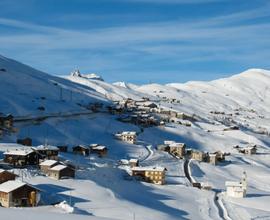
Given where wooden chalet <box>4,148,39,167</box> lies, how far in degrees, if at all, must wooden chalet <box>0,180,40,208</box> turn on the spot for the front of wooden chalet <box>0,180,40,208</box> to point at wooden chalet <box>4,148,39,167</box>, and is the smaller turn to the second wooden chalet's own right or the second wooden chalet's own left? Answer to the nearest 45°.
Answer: approximately 135° to the second wooden chalet's own left

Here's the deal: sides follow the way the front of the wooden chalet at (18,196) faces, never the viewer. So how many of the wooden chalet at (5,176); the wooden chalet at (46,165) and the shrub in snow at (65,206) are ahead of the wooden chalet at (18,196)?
1

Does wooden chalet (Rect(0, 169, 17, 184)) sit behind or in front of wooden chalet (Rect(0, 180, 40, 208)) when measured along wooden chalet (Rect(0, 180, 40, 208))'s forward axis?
behind

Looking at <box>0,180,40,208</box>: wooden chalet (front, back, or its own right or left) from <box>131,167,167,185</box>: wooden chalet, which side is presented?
left

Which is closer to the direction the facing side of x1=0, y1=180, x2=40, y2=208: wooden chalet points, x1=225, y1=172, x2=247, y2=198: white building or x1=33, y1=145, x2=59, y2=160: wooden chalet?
the white building

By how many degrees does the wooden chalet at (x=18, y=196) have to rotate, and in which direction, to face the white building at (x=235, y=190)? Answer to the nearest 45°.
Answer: approximately 90° to its left

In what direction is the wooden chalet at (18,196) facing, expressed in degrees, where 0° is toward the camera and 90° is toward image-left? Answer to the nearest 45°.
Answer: approximately 315°

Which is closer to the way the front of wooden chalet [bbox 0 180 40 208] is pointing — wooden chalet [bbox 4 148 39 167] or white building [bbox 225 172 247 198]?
the white building

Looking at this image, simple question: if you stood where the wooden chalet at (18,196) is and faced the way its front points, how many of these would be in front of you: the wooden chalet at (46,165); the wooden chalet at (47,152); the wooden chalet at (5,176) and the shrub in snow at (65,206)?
1

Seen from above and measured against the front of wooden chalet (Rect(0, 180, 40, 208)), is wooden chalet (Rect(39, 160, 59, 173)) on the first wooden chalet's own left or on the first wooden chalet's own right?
on the first wooden chalet's own left

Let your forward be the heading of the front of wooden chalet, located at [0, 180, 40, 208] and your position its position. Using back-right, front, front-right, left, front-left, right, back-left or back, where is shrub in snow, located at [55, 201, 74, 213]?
front

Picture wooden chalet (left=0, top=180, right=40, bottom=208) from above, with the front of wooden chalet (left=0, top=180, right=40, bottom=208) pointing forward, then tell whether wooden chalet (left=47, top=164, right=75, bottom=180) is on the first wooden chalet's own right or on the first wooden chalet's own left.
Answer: on the first wooden chalet's own left
